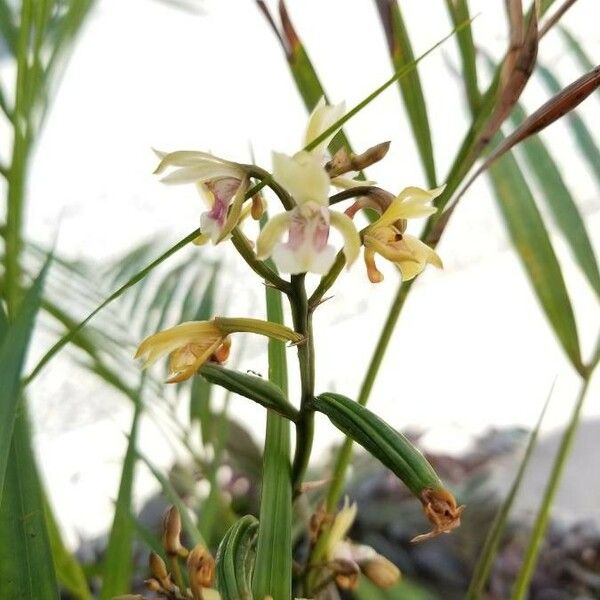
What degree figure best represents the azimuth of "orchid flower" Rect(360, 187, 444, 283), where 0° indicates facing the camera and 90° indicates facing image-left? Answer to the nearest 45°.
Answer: approximately 270°

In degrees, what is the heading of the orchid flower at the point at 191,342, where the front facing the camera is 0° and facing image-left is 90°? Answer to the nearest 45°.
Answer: approximately 90°

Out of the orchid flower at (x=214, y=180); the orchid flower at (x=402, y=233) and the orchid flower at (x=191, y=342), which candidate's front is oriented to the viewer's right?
the orchid flower at (x=402, y=233)

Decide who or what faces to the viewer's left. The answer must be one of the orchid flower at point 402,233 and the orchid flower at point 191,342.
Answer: the orchid flower at point 191,342

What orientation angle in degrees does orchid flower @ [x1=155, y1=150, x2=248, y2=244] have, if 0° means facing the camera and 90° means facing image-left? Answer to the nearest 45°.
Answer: approximately 90°
